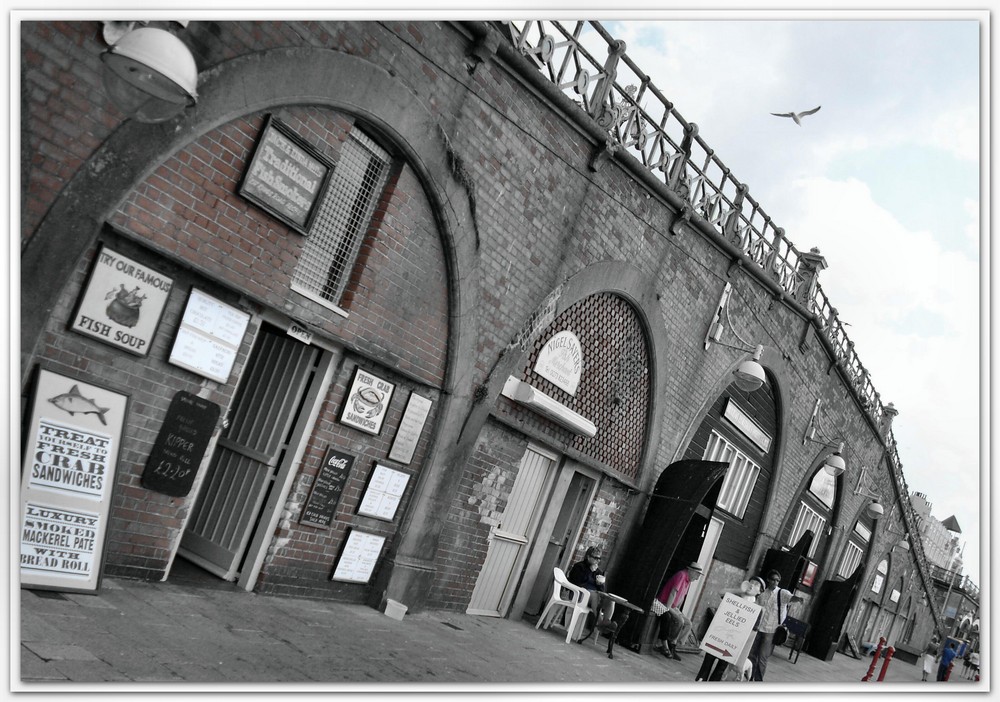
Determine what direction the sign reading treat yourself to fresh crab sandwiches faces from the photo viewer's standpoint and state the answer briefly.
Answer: facing the viewer and to the right of the viewer

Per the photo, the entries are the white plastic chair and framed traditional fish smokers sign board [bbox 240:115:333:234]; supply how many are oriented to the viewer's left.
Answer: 0

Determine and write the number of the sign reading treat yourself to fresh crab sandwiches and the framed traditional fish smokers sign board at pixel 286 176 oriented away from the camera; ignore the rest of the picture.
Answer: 0

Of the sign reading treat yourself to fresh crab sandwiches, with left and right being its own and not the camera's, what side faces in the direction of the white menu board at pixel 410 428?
left

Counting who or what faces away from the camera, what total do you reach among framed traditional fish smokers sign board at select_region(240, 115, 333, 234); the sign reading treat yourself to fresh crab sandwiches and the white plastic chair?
0

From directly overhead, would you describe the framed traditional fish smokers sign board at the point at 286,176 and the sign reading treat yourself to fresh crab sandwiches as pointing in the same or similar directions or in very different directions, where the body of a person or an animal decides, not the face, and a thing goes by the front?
same or similar directions

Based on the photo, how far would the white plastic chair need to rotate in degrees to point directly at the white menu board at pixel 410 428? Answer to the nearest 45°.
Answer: approximately 135° to its right

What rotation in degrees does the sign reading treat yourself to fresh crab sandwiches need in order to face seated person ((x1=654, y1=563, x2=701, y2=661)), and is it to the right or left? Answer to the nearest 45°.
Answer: approximately 90° to its left

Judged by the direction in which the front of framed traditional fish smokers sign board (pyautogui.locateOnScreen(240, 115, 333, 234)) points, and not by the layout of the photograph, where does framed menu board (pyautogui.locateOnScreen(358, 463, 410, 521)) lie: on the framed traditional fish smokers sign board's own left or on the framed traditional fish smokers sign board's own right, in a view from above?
on the framed traditional fish smokers sign board's own left

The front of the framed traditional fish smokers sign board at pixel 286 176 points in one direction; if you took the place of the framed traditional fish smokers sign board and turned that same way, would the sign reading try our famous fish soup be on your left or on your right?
on your right

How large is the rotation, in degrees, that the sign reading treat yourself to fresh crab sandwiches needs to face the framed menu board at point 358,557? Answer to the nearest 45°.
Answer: approximately 90° to its left
